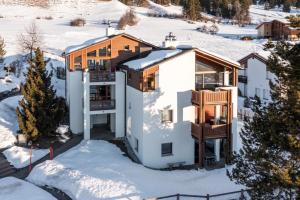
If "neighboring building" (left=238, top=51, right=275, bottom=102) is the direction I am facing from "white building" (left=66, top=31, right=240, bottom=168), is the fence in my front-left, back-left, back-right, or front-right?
back-right

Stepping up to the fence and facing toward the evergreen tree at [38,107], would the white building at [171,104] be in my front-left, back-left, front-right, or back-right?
front-right

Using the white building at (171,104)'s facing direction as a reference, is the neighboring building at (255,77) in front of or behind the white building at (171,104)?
behind

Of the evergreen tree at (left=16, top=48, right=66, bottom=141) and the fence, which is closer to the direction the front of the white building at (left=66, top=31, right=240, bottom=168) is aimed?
the fence

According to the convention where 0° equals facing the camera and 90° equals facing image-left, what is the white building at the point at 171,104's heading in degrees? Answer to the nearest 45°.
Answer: approximately 0°

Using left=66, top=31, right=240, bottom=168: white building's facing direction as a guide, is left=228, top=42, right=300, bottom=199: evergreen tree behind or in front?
in front

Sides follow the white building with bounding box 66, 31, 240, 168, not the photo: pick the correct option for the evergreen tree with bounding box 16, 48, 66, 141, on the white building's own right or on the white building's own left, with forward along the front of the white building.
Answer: on the white building's own right

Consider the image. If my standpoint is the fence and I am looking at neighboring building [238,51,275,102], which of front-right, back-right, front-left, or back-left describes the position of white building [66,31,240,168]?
front-left

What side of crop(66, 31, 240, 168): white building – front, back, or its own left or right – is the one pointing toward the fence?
front
